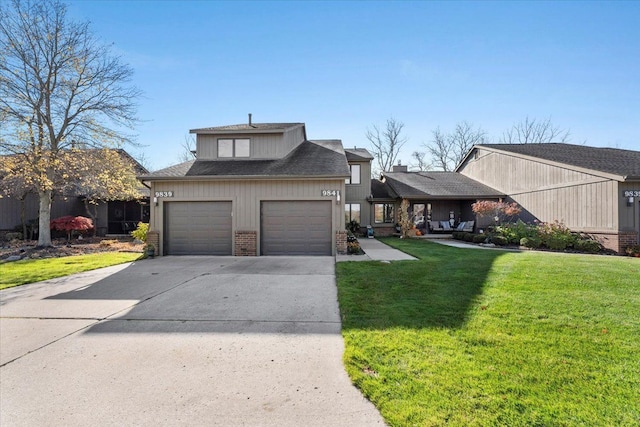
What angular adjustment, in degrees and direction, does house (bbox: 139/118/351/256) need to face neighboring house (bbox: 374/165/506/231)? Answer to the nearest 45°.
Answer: approximately 135° to its left

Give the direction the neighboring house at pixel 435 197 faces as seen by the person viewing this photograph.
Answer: facing the viewer

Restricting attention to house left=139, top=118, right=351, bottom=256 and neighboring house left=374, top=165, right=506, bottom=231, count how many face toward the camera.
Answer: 2

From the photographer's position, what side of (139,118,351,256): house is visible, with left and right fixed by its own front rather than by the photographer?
front

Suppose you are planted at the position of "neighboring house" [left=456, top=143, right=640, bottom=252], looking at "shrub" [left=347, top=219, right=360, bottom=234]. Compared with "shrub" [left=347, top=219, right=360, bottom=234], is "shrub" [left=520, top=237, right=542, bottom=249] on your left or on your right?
left

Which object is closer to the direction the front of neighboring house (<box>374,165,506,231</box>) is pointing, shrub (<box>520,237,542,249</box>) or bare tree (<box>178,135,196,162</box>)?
the shrub

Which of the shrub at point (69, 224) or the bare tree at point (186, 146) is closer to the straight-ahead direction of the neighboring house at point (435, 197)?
the shrub

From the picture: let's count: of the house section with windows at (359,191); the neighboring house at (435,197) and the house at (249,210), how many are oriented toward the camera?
3

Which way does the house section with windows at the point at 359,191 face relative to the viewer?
toward the camera

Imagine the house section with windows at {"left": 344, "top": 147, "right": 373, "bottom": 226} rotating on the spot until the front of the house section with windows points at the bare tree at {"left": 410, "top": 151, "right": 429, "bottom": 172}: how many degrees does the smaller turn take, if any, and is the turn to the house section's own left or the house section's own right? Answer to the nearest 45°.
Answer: approximately 180°

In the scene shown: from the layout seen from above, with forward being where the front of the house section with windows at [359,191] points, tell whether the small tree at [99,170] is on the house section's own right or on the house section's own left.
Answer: on the house section's own right

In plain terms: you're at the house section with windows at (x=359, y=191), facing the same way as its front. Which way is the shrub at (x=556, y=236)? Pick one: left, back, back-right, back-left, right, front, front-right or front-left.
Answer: front-left

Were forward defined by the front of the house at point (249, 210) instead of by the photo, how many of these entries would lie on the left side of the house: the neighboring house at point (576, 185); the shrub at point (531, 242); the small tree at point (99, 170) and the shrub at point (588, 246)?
3
